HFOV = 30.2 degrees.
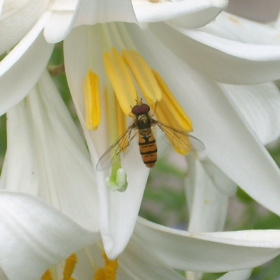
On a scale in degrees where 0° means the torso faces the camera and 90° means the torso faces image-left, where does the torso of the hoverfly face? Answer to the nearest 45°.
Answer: approximately 180°
